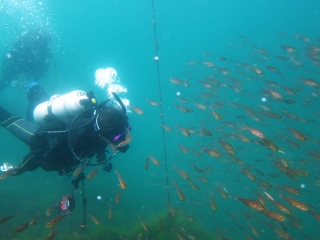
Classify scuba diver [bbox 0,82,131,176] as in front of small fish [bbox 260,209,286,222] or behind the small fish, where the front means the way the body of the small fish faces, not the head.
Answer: behind

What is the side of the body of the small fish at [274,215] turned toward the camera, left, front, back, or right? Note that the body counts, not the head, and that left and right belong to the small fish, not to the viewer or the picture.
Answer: right

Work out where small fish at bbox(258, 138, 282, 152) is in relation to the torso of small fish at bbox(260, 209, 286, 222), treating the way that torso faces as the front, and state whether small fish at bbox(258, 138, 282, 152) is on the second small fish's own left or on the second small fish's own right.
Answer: on the second small fish's own left

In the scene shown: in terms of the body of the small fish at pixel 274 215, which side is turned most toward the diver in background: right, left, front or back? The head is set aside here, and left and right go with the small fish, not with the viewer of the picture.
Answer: back
